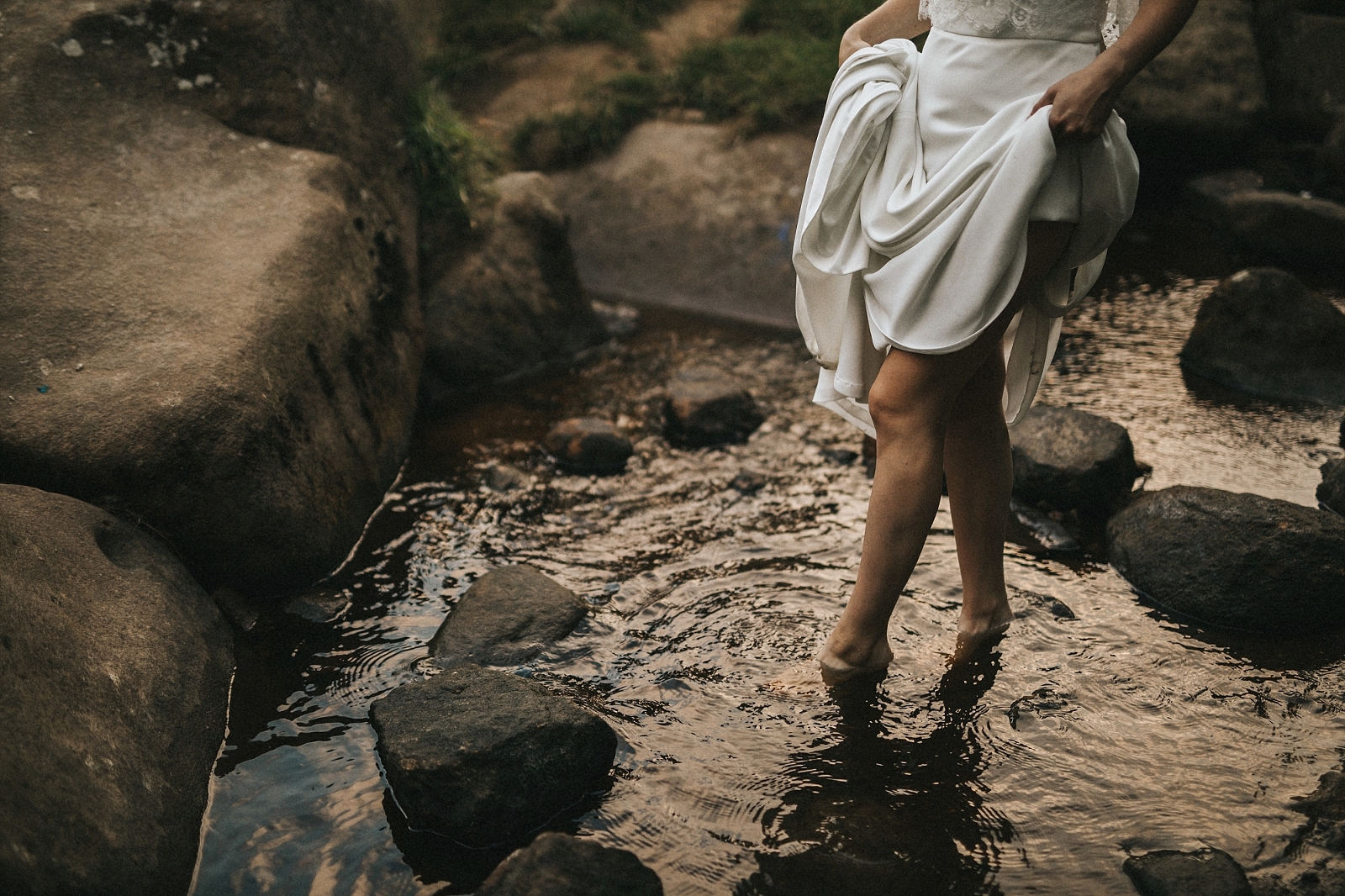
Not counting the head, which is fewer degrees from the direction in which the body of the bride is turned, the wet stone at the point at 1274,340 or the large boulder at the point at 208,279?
the large boulder

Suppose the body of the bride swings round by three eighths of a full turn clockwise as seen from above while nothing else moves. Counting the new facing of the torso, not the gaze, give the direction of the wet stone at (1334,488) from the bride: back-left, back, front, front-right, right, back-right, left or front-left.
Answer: front-right

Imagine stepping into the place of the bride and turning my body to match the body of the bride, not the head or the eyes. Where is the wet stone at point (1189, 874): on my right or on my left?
on my left

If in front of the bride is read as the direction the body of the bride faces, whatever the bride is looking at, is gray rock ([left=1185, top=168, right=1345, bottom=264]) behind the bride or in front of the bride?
behind

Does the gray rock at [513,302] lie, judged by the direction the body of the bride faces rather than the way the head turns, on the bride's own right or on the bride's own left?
on the bride's own right

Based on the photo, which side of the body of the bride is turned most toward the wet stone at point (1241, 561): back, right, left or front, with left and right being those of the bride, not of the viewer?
back

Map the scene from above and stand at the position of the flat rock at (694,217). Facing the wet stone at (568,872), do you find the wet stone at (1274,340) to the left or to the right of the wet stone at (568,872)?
left

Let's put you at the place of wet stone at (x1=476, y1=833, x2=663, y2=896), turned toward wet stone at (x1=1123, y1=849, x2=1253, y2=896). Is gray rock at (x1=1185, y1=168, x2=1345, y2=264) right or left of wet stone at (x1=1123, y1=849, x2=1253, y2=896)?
left

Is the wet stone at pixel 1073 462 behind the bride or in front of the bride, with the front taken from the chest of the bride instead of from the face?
behind

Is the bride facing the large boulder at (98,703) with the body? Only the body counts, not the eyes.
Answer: yes
